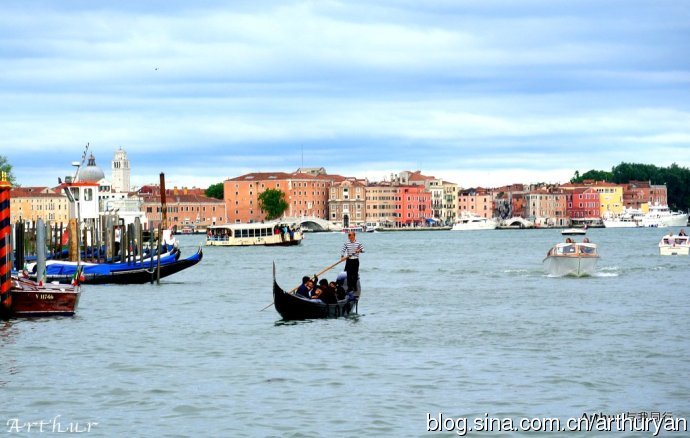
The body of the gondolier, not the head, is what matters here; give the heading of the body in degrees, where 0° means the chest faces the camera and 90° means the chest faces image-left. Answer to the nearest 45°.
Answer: approximately 45°

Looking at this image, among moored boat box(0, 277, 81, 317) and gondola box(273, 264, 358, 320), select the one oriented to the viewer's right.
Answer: the moored boat

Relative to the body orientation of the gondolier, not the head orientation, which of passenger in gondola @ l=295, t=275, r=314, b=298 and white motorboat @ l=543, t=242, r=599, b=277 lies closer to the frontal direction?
the passenger in gondola

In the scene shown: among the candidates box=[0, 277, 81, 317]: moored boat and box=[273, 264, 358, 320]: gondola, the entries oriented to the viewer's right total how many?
1

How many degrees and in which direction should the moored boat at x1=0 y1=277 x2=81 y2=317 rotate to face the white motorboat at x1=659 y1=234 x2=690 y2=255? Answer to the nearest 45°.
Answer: approximately 45° to its left

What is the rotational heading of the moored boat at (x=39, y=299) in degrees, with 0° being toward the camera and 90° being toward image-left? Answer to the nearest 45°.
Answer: approximately 270°

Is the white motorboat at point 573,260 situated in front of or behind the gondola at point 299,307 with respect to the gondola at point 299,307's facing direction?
behind

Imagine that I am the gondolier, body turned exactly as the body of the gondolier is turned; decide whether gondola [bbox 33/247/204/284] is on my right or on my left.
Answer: on my right

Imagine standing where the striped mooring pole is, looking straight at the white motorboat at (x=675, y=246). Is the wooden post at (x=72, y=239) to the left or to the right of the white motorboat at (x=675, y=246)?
left
